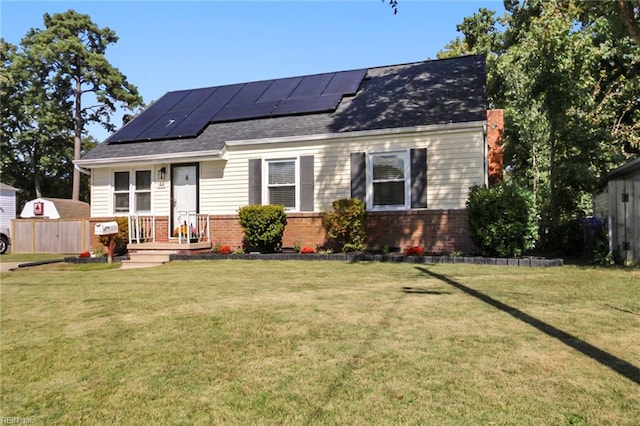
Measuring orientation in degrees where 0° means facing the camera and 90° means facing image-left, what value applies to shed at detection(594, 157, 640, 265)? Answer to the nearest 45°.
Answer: approximately 0°

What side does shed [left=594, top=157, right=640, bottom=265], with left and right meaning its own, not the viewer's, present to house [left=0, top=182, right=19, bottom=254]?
right

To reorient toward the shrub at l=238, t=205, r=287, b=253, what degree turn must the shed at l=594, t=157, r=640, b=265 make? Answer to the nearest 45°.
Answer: approximately 90° to its right

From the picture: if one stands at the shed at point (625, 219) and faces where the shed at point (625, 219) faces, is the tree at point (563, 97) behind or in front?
behind

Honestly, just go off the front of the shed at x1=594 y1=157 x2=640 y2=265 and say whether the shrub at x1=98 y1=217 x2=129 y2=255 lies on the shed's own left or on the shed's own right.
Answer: on the shed's own right

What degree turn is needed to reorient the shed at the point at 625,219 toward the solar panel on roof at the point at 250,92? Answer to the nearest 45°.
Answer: approximately 90° to its right

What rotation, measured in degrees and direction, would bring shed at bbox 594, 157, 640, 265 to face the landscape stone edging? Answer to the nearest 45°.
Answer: approximately 90° to its right

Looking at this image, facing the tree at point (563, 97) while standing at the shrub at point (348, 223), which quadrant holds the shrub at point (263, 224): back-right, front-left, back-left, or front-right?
back-left

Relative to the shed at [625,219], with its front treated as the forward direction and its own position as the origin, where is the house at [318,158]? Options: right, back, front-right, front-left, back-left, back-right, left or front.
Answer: right
